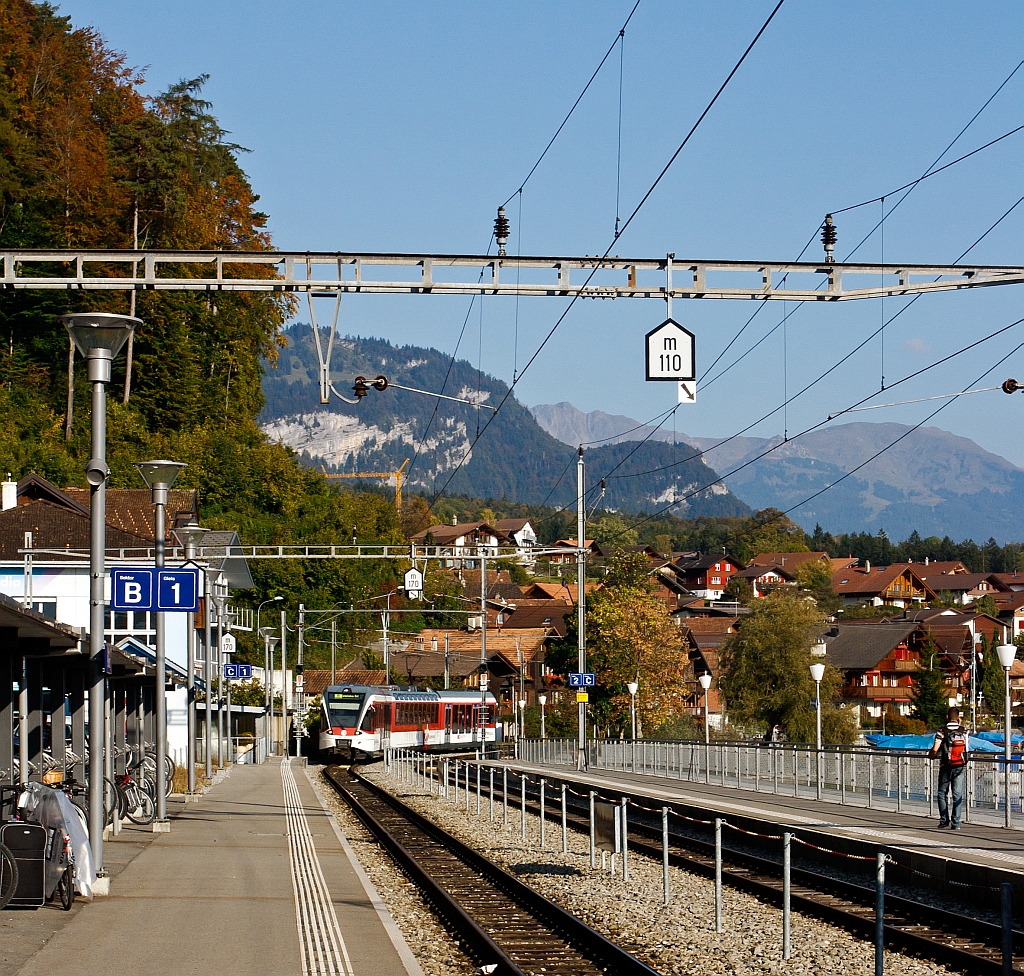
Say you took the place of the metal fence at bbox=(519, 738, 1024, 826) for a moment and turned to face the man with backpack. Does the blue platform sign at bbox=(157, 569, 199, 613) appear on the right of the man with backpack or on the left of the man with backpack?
right

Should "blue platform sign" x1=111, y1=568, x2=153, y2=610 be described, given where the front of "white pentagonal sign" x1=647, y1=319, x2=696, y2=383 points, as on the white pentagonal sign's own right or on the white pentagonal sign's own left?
on the white pentagonal sign's own right

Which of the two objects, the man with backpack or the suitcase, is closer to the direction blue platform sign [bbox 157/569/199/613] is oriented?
the suitcase

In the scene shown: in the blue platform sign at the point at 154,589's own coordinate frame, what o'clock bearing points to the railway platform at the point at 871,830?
The railway platform is roughly at 9 o'clock from the blue platform sign.

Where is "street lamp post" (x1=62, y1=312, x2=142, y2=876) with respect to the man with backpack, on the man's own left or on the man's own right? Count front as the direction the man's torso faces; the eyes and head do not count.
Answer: on the man's own left

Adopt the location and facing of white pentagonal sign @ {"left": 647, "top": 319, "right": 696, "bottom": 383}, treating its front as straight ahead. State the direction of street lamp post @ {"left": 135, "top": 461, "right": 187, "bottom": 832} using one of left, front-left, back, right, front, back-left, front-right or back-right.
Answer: back-right

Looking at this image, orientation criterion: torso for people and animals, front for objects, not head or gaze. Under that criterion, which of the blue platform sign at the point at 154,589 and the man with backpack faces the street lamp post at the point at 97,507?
the blue platform sign

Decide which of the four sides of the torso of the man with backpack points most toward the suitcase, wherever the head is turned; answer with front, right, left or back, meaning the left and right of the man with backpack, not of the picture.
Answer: left

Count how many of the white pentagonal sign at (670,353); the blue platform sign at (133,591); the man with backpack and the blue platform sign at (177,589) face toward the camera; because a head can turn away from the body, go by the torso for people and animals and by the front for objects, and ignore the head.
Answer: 3

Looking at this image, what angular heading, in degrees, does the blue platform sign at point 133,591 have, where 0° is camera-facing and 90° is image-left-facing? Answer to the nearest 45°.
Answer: approximately 0°

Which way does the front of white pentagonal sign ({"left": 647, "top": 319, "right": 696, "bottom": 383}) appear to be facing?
toward the camera

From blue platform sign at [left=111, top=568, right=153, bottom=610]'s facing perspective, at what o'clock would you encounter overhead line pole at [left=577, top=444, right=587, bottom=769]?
The overhead line pole is roughly at 7 o'clock from the blue platform sign.

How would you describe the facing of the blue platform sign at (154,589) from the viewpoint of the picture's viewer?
facing the viewer

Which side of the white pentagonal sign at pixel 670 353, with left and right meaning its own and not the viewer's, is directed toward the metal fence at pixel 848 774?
back
